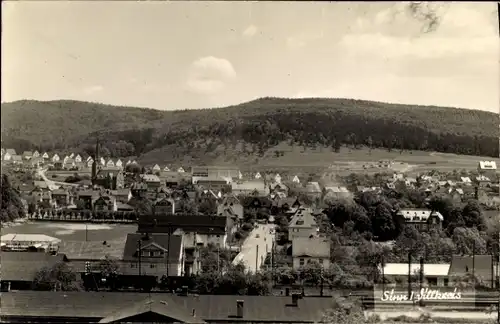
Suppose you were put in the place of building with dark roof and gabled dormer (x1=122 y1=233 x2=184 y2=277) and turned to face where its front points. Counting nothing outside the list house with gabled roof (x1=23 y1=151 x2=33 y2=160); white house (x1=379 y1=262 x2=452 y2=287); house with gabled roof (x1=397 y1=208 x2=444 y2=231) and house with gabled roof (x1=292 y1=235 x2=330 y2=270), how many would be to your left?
3

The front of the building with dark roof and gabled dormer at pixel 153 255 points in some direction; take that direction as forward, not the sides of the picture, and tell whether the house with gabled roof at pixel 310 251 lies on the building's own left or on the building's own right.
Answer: on the building's own left

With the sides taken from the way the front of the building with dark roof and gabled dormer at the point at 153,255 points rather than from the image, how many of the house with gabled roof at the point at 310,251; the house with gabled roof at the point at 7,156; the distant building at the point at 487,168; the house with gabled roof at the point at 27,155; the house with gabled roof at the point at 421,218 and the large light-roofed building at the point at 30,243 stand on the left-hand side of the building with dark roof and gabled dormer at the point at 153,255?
3

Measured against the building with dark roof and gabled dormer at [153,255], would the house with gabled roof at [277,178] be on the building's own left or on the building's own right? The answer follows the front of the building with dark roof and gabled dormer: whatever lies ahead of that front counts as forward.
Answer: on the building's own left

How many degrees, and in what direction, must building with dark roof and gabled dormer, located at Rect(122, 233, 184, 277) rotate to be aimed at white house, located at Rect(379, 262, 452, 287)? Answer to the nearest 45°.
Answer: approximately 90° to its left

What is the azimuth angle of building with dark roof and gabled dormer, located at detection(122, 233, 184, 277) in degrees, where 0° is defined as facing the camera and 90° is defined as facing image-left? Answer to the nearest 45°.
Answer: approximately 0°
